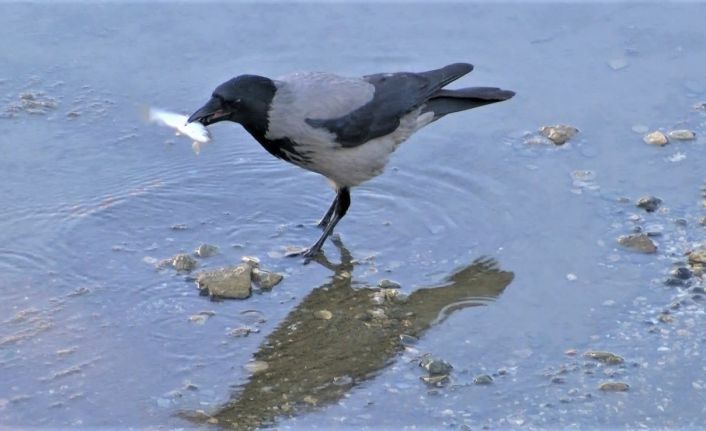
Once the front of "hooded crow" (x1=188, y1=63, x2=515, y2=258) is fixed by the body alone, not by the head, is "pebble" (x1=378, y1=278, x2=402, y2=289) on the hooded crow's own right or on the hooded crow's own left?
on the hooded crow's own left

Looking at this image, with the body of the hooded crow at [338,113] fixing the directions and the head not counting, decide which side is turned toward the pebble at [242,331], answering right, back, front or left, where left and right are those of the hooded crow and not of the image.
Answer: left

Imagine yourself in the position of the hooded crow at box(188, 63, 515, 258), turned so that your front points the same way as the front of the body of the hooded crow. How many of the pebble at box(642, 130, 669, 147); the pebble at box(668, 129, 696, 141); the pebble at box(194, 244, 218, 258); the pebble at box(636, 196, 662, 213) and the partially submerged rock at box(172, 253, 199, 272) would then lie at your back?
3

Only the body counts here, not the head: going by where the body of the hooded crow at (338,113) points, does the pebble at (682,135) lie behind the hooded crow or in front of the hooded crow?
behind

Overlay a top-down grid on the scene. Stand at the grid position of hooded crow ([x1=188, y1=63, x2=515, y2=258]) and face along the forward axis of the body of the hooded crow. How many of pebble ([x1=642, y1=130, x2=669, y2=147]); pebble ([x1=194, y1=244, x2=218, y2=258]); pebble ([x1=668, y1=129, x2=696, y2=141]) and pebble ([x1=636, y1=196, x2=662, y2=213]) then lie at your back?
3

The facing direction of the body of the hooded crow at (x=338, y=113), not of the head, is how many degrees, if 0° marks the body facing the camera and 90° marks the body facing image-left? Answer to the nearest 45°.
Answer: approximately 90°

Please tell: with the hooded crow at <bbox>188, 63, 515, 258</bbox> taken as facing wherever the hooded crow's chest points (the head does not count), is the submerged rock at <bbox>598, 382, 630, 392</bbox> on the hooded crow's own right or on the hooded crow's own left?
on the hooded crow's own left

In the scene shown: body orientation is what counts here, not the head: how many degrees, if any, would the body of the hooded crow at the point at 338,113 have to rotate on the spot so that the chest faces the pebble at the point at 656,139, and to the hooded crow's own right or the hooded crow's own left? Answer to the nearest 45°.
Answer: approximately 180°

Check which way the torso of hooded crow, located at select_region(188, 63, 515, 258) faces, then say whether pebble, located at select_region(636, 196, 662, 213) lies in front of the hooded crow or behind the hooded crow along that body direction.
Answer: behind

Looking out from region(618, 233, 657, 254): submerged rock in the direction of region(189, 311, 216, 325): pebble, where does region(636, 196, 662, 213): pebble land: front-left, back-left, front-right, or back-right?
back-right

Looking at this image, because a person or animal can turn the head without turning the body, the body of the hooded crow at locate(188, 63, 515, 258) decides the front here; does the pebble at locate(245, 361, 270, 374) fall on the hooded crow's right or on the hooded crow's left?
on the hooded crow's left

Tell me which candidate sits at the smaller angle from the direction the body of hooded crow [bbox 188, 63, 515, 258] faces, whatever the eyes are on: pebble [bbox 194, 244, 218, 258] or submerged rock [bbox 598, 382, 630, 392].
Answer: the pebble

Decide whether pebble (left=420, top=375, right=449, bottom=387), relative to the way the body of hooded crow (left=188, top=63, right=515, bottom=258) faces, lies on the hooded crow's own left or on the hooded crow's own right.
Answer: on the hooded crow's own left
